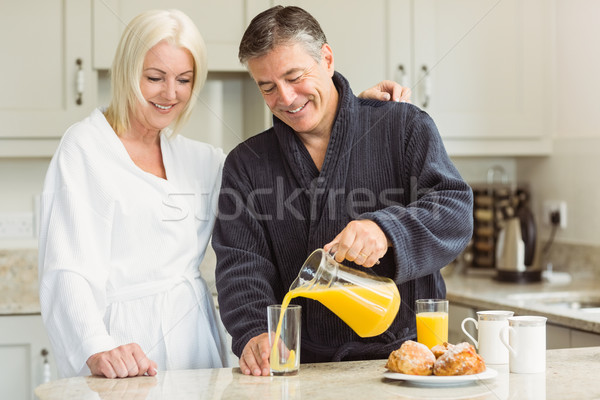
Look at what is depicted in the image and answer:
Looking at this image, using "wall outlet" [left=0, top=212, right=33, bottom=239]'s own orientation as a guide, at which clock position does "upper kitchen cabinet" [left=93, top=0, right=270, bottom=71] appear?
The upper kitchen cabinet is roughly at 10 o'clock from the wall outlet.

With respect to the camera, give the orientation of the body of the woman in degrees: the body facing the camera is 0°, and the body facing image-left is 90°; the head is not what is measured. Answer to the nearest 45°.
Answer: approximately 315°

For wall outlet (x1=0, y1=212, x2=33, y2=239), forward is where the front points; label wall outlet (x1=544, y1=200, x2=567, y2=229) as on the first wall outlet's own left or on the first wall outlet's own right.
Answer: on the first wall outlet's own left

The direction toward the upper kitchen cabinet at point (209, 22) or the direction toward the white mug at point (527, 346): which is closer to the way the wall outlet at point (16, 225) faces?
the white mug

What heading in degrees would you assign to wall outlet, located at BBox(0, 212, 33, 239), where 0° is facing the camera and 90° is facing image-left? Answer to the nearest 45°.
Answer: approximately 0°

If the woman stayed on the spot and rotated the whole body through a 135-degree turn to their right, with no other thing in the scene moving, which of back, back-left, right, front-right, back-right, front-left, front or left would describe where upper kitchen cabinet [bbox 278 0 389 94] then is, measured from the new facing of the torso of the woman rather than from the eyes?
back-right

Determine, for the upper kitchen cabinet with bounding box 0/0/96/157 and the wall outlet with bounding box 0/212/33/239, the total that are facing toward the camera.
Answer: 2

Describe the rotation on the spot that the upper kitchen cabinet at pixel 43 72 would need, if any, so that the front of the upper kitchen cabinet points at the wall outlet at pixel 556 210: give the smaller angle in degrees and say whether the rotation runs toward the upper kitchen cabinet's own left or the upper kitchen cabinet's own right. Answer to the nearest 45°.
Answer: approximately 90° to the upper kitchen cabinet's own left

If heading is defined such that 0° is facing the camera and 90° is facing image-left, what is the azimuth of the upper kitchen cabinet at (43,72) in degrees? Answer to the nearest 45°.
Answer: approximately 0°
